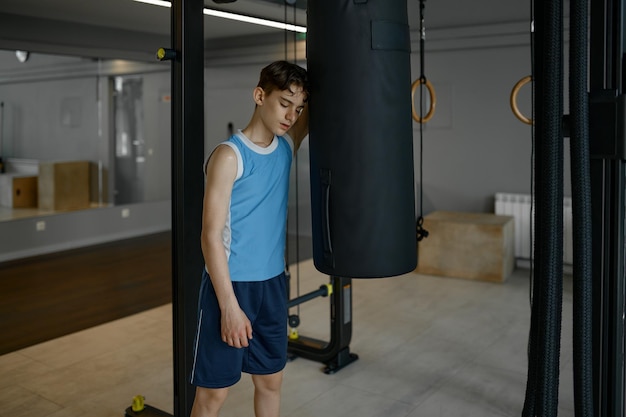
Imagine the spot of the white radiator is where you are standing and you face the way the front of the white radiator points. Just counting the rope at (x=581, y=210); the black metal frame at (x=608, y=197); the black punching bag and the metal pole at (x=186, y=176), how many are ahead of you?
4

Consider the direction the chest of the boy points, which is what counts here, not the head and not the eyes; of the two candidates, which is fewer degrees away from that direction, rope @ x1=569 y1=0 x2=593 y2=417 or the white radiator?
the rope

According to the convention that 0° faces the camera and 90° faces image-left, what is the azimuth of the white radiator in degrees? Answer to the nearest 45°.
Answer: approximately 0°

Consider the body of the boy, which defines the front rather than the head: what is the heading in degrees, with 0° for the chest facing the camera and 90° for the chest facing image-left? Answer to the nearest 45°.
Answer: approximately 315°

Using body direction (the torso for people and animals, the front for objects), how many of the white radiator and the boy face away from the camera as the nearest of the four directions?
0

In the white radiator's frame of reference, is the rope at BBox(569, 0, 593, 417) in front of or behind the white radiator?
in front

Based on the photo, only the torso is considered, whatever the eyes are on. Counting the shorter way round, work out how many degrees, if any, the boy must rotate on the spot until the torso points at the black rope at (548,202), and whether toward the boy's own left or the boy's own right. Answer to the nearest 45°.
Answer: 0° — they already face it

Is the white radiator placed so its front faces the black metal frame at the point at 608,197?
yes

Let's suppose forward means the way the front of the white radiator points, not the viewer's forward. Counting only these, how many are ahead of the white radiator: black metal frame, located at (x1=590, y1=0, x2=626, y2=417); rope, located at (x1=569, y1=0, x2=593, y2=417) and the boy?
3
